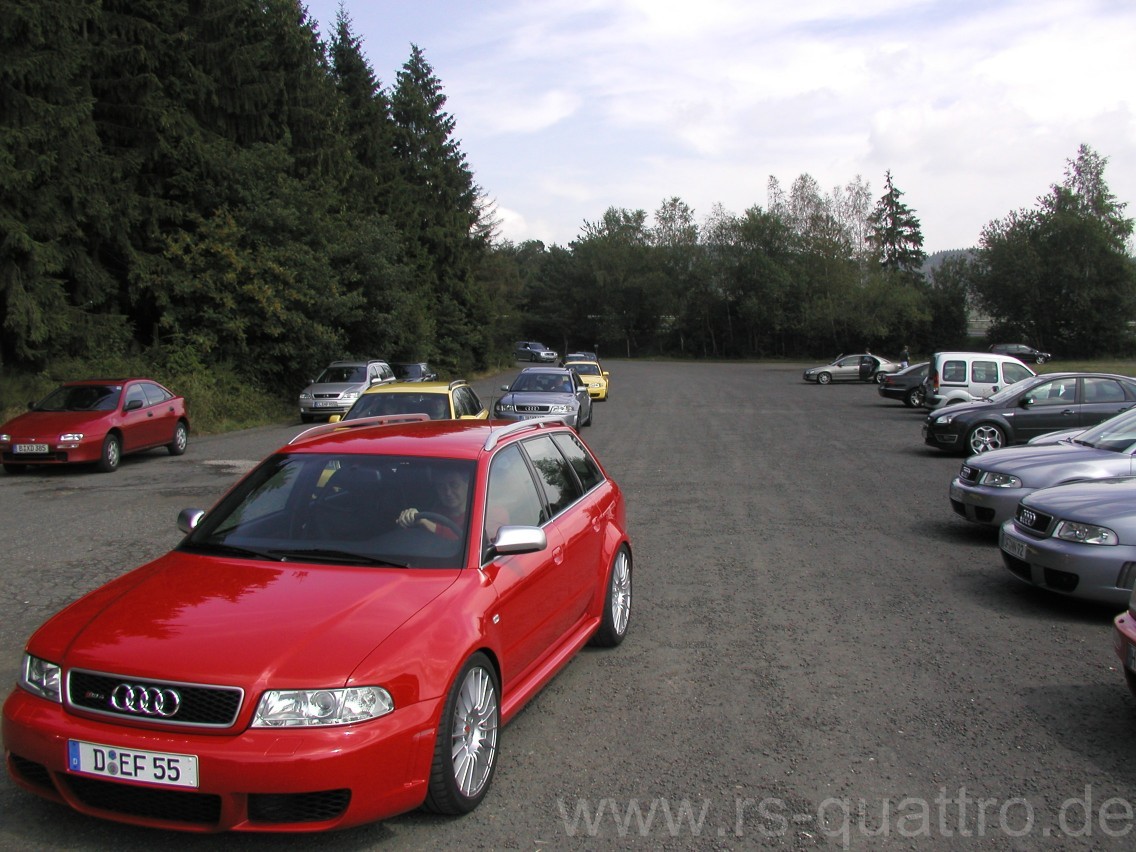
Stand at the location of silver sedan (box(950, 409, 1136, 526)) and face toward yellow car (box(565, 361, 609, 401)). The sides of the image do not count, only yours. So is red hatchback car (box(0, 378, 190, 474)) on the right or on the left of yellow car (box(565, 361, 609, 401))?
left

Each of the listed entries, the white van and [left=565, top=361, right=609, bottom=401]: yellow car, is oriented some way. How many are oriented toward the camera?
1

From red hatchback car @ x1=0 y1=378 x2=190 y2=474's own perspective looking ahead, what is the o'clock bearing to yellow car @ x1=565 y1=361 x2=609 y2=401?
The yellow car is roughly at 6 o'clock from the red hatchback car.

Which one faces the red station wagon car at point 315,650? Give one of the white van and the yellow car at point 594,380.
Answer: the yellow car

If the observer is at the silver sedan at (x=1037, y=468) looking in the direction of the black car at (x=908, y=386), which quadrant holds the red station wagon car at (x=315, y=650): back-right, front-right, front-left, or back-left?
back-left

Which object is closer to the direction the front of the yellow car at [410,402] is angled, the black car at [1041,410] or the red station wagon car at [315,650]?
the red station wagon car

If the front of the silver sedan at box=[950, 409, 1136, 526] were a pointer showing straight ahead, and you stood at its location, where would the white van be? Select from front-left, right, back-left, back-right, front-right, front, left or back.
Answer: back-right

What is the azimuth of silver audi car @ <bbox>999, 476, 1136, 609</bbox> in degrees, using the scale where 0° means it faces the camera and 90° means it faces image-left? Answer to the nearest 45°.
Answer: approximately 45°

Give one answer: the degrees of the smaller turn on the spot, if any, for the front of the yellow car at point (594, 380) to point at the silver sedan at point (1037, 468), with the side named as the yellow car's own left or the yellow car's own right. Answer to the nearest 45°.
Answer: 0° — it already faces it

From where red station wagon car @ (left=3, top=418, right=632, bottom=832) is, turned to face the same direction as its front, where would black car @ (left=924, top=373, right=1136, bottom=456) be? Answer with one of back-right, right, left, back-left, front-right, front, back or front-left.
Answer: back
